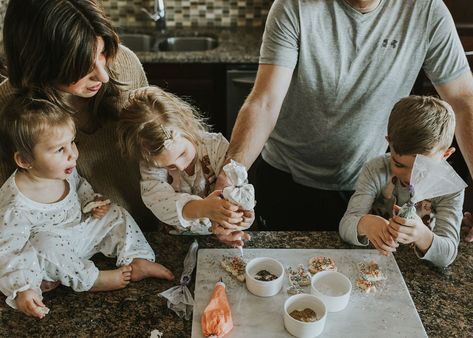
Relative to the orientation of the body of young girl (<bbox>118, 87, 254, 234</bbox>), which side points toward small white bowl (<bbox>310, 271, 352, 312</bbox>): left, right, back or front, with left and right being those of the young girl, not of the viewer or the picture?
front

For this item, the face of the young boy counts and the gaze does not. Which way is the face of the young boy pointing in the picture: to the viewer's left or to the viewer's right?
to the viewer's left

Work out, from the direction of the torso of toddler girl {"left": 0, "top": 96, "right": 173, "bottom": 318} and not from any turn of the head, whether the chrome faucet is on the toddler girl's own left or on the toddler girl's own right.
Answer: on the toddler girl's own left

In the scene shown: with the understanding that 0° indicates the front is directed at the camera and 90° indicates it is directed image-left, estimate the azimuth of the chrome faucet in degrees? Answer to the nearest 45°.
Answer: approximately 0°

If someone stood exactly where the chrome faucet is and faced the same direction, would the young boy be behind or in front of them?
in front

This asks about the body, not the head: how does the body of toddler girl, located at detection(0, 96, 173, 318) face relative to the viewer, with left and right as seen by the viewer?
facing the viewer and to the right of the viewer

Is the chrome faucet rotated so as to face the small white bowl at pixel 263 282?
yes

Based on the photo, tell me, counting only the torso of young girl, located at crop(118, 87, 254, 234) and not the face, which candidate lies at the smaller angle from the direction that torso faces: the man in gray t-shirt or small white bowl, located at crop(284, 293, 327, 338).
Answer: the small white bowl
